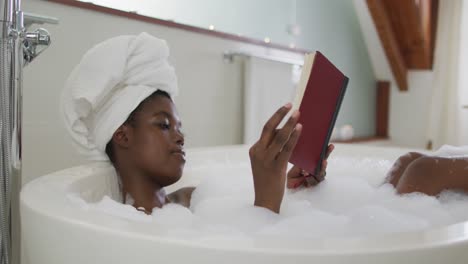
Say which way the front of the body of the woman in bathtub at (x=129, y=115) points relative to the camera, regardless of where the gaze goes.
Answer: to the viewer's right

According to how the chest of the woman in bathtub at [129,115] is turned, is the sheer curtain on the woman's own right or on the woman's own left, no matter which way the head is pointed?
on the woman's own left
